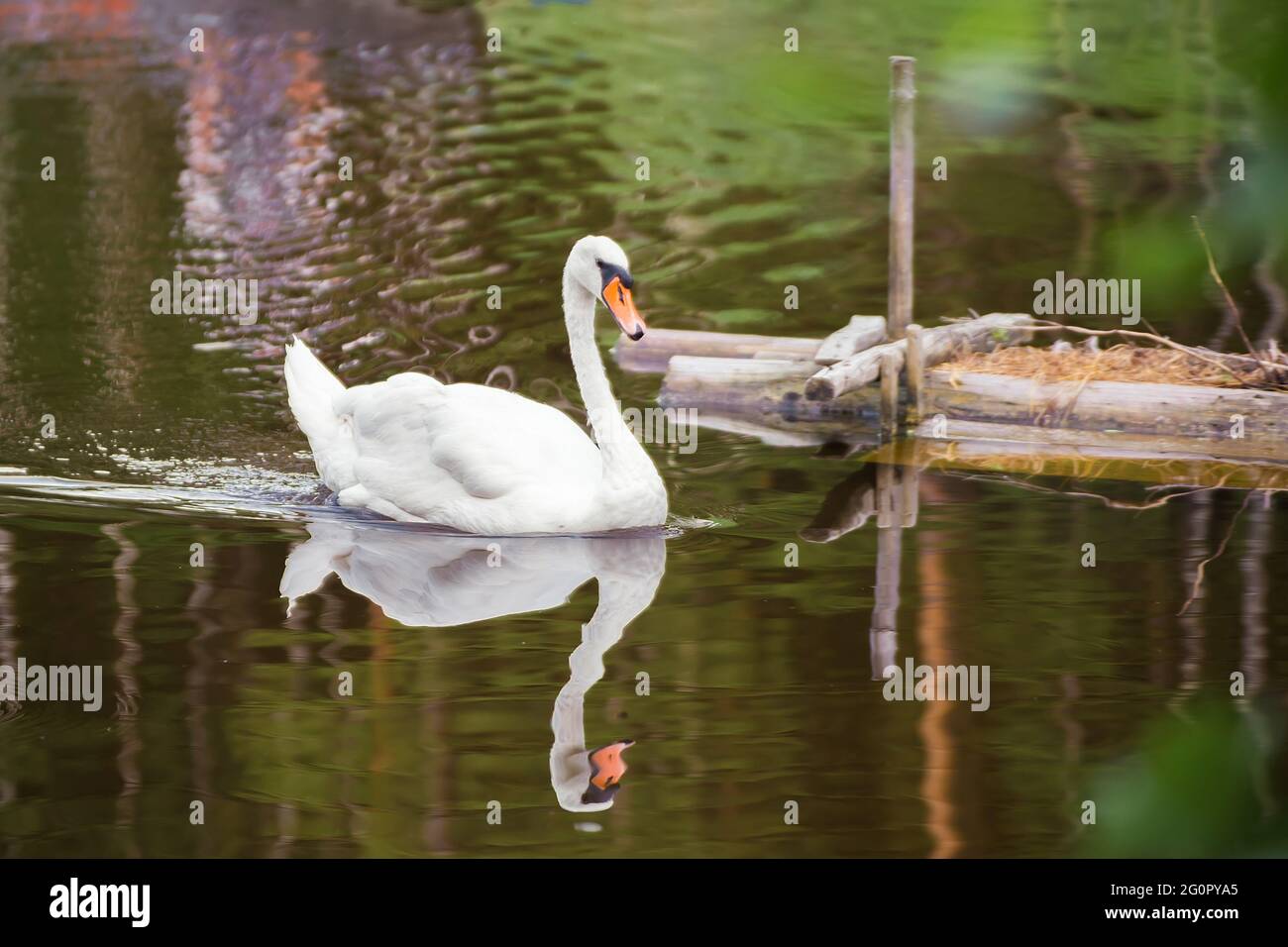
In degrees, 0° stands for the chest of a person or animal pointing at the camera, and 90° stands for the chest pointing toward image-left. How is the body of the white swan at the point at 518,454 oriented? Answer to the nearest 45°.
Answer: approximately 270°

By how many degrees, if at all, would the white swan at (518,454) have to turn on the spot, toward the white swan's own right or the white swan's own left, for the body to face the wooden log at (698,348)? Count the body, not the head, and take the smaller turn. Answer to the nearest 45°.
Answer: approximately 90° to the white swan's own left

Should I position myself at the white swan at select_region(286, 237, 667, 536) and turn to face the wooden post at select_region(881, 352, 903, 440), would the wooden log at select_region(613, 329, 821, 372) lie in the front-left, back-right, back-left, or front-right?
front-left

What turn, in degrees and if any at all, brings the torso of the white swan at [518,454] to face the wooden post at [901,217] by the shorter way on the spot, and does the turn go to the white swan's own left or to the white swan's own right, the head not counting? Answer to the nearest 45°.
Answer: approximately 45° to the white swan's own left

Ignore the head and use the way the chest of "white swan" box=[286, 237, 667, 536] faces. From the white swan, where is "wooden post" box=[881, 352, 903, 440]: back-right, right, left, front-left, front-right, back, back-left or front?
front-left
